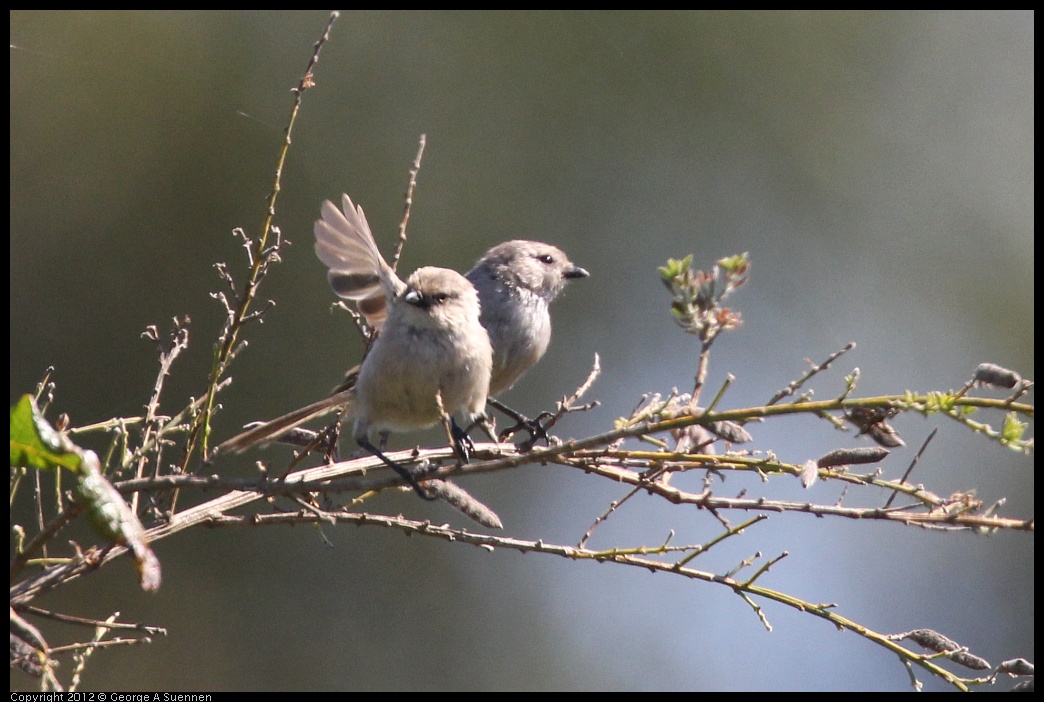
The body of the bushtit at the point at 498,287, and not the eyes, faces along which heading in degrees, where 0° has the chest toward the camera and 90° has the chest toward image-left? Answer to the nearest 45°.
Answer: approximately 270°
